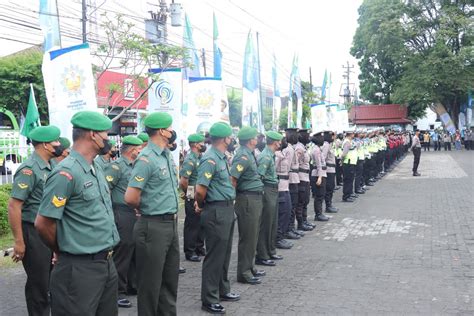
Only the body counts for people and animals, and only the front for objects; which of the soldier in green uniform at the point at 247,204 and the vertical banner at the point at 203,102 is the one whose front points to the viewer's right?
the soldier in green uniform

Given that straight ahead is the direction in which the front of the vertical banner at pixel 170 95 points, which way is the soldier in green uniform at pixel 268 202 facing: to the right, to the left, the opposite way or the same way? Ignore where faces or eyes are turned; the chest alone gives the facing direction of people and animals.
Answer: to the left

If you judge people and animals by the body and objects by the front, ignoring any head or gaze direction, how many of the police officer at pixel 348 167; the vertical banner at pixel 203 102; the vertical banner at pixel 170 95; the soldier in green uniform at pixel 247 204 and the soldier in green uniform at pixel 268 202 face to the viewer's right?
3

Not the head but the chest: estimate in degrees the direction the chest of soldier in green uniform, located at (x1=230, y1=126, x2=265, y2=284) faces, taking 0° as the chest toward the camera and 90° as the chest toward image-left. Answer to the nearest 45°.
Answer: approximately 270°

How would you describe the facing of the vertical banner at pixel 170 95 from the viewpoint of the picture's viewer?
facing the viewer

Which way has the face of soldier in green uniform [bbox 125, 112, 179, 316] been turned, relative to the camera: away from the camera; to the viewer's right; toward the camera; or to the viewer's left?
to the viewer's right

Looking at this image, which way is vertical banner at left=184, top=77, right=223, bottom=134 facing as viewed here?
toward the camera

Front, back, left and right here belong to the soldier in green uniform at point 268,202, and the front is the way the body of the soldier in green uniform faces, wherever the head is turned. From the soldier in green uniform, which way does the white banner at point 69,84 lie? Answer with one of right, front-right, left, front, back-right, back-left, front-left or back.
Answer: back

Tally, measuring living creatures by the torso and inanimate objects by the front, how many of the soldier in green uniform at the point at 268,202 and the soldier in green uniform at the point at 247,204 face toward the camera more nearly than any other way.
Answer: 0

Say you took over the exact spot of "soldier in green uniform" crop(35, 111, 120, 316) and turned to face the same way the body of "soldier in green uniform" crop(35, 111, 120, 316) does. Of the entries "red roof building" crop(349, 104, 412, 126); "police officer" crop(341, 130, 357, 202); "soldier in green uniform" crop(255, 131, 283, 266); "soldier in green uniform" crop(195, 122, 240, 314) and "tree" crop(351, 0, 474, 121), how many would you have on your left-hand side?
5
